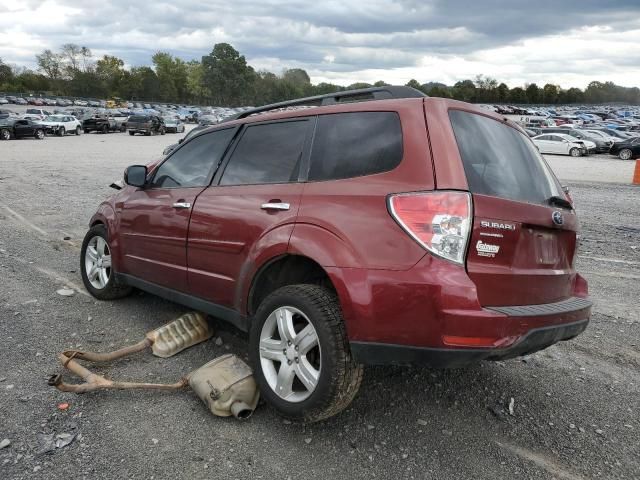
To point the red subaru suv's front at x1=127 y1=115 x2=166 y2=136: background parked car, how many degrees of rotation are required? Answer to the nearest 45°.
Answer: approximately 45° to its right

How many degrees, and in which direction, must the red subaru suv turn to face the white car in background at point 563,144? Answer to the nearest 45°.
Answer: approximately 90° to its right

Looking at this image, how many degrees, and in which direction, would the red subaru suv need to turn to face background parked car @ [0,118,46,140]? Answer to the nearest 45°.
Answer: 0° — it already faces it

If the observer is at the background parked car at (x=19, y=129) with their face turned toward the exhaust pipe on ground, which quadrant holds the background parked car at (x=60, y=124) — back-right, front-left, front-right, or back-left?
back-left

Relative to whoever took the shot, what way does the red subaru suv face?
facing away from the viewer and to the left of the viewer

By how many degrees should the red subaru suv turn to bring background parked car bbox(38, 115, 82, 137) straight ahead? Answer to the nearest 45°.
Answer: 0° — it already faces it

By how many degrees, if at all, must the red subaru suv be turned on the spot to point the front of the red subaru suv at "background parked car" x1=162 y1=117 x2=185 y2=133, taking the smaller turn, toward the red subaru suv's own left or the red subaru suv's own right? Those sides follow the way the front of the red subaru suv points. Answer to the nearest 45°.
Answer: approximately 45° to the red subaru suv's own right
